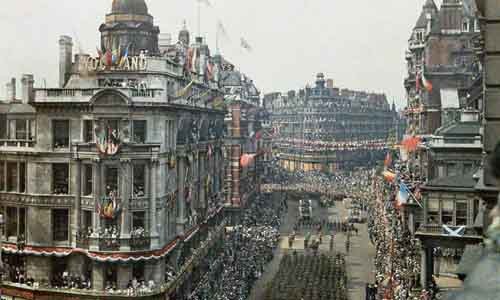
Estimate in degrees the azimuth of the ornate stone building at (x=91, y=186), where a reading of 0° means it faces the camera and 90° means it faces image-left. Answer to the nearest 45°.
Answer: approximately 0°
